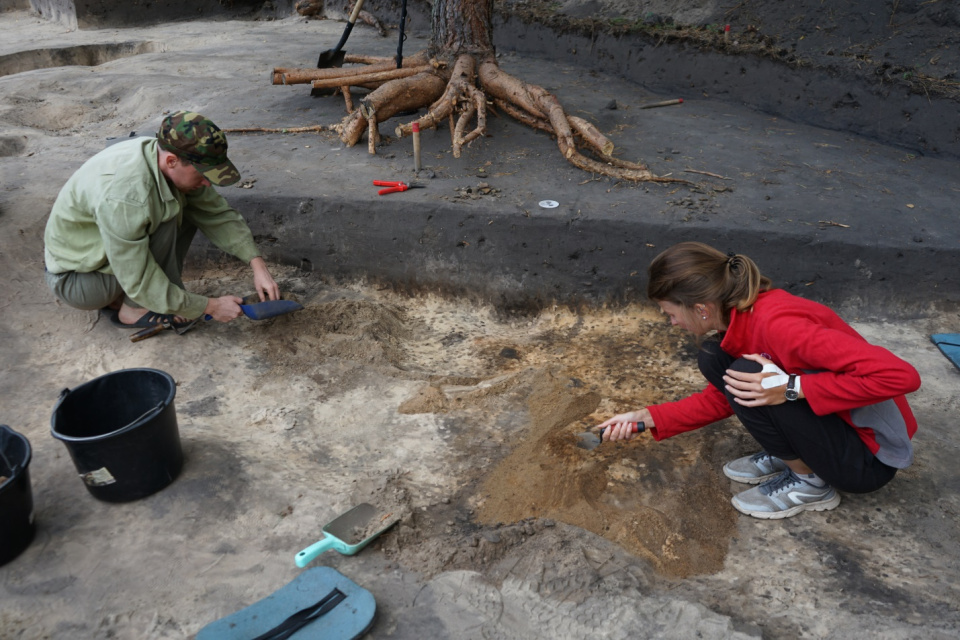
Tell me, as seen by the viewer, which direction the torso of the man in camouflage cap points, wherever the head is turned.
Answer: to the viewer's right

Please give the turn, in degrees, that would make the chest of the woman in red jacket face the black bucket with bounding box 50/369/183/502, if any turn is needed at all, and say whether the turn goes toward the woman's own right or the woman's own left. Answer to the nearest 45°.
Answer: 0° — they already face it

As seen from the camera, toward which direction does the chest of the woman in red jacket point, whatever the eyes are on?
to the viewer's left

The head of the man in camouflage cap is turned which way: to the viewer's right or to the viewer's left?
to the viewer's right

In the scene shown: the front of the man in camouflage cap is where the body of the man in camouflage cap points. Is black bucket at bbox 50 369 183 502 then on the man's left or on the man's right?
on the man's right

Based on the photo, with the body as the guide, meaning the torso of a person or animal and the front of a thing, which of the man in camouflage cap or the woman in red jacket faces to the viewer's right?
the man in camouflage cap

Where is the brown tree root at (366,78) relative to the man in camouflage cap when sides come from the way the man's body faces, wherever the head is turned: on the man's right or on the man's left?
on the man's left

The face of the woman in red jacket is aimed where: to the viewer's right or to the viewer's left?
to the viewer's left

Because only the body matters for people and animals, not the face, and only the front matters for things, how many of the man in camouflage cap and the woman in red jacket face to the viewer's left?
1

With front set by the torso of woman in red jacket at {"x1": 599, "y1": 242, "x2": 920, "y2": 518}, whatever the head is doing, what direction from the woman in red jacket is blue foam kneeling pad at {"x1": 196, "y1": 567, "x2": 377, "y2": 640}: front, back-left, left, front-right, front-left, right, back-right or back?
front-left
